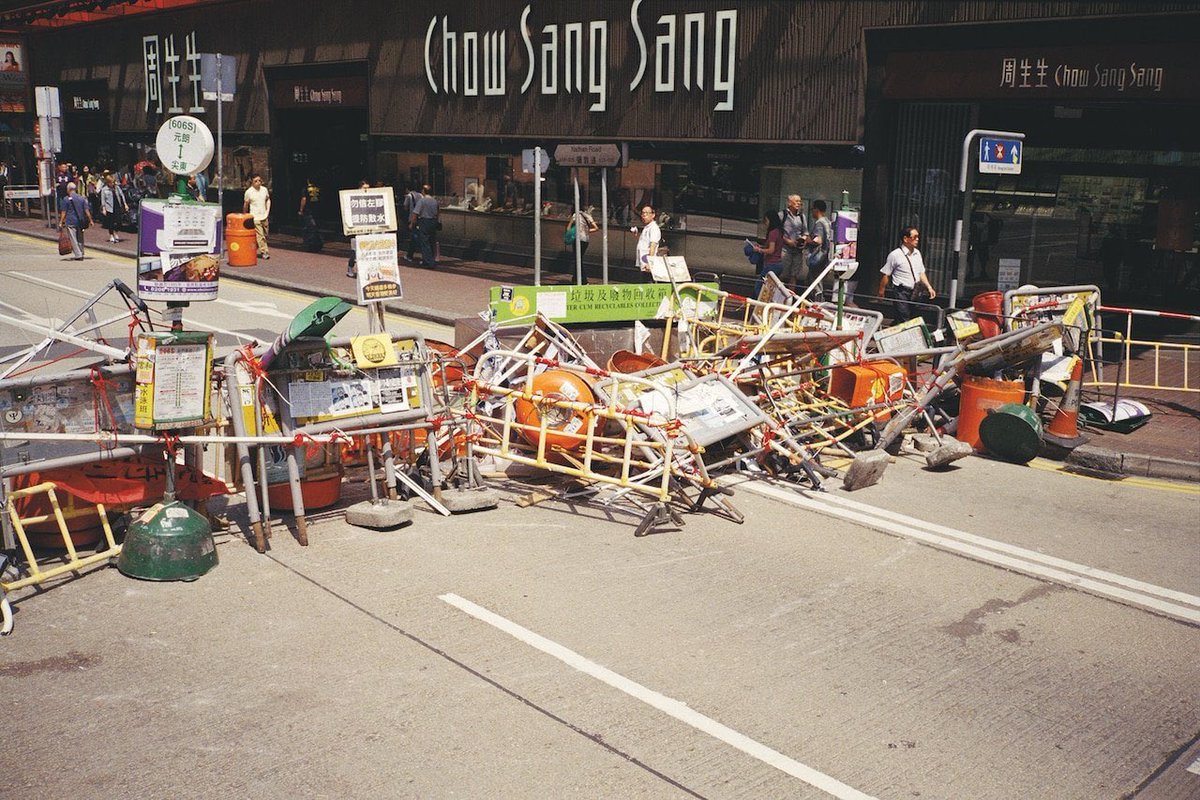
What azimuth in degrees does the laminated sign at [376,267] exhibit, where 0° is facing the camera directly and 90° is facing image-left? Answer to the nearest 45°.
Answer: approximately 0°

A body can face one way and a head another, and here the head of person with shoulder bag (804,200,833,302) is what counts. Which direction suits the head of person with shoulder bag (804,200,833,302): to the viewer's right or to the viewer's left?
to the viewer's left

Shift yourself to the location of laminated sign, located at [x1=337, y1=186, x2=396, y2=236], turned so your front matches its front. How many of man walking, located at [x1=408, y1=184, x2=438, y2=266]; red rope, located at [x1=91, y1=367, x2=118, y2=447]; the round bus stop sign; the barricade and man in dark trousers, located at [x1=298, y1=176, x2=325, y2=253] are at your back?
2

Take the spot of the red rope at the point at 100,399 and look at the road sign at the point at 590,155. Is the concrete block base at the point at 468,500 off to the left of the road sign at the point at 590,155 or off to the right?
right

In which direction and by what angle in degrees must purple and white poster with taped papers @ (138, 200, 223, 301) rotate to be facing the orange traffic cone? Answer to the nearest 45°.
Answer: approximately 90° to its left

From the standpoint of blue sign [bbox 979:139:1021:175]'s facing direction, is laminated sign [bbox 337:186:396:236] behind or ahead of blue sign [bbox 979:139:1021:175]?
ahead

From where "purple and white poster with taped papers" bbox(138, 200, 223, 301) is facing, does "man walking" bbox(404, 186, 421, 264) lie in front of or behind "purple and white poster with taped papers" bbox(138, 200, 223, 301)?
behind
